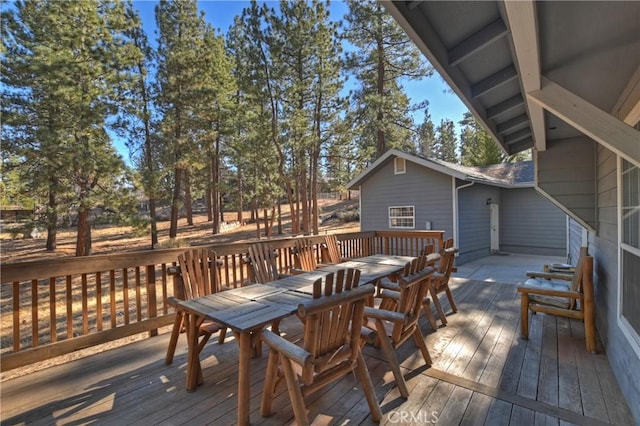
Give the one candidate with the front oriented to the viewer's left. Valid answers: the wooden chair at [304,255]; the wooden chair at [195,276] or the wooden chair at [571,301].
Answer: the wooden chair at [571,301]

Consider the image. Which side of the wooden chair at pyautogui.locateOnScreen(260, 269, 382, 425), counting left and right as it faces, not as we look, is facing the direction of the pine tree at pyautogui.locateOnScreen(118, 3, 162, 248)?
front

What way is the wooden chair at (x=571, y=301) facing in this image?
to the viewer's left

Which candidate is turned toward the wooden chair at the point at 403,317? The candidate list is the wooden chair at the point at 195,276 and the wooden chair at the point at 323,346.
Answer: the wooden chair at the point at 195,276

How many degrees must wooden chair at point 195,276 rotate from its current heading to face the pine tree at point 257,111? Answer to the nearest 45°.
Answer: approximately 135° to its left

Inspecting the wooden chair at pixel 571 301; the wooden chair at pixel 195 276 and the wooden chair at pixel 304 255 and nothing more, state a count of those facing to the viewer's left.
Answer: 1

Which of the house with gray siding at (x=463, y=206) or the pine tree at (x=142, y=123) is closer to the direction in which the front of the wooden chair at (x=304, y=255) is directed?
the house with gray siding

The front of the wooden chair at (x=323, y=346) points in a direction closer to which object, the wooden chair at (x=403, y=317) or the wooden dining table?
the wooden dining table

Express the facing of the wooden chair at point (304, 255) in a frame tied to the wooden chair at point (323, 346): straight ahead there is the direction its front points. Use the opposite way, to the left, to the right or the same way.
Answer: the opposite way

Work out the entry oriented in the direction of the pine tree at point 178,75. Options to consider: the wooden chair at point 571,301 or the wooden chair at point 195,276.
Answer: the wooden chair at point 571,301
